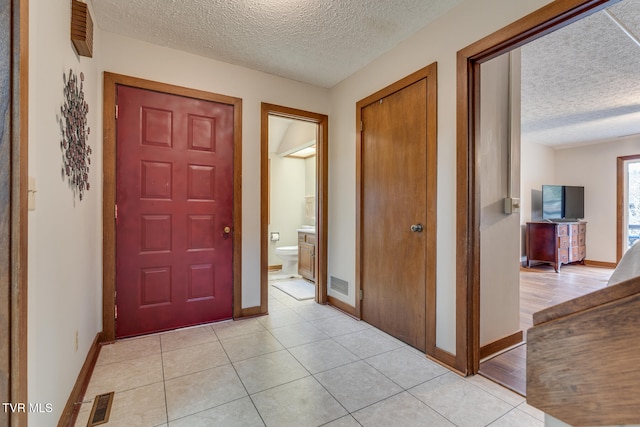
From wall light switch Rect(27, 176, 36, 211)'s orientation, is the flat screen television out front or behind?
out front

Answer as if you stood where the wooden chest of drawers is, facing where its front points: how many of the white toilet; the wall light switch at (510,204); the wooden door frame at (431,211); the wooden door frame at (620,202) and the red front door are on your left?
1

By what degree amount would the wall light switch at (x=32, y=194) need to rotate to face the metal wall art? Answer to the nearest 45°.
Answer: approximately 90° to its left

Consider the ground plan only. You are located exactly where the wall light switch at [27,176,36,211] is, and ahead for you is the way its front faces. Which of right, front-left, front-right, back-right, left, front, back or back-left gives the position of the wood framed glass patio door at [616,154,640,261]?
front

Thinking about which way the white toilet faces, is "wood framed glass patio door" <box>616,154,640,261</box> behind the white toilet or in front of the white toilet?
behind

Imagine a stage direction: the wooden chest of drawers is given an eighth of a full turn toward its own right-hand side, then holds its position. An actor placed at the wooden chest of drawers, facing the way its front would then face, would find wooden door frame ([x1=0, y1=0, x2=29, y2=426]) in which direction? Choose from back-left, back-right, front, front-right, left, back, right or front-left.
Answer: front

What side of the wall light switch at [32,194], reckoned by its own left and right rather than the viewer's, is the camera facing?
right

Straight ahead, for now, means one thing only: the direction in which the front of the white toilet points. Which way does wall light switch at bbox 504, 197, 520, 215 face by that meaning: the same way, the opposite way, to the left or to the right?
to the left
